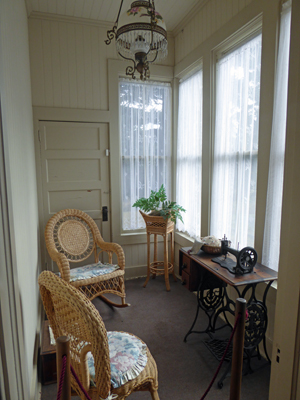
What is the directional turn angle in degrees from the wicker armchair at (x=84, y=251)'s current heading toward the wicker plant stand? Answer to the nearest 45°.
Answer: approximately 45° to its left

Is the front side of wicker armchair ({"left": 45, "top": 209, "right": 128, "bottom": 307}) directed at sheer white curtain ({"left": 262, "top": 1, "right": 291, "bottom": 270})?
yes

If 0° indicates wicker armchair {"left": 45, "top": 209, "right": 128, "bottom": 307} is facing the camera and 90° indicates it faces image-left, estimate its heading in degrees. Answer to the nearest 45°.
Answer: approximately 315°

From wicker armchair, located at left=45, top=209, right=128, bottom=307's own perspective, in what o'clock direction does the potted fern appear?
The potted fern is roughly at 10 o'clock from the wicker armchair.

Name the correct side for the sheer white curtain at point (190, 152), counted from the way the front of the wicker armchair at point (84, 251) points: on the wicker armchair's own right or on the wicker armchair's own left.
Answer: on the wicker armchair's own left

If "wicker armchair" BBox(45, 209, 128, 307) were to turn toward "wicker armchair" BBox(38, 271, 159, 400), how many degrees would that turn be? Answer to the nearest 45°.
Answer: approximately 45° to its right
